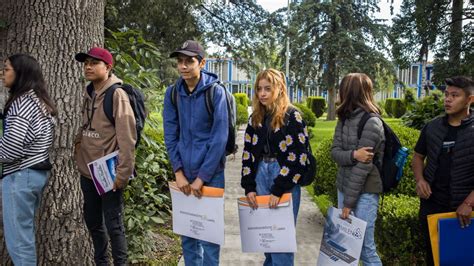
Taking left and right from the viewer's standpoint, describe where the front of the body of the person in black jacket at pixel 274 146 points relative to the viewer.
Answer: facing the viewer and to the left of the viewer

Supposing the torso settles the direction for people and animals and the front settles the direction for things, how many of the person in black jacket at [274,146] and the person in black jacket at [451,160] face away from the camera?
0

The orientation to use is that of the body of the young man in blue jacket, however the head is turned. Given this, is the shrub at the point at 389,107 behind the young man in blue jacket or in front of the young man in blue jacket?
behind

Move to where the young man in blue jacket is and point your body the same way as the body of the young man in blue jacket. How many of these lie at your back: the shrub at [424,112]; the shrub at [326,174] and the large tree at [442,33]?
3

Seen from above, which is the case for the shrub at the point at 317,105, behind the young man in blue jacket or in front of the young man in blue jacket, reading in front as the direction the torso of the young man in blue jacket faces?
behind

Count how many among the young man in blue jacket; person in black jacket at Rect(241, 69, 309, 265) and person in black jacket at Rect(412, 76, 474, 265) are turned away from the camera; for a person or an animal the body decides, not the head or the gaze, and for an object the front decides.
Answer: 0

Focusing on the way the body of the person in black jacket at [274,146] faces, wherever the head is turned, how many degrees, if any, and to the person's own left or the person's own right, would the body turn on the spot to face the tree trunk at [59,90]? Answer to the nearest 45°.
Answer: approximately 45° to the person's own right

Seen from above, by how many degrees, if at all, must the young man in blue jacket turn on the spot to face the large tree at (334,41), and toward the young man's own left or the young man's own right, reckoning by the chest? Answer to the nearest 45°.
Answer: approximately 135° to the young man's own right

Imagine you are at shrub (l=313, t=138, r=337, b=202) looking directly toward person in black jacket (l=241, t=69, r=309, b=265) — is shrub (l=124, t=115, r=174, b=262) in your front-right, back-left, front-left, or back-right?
front-right

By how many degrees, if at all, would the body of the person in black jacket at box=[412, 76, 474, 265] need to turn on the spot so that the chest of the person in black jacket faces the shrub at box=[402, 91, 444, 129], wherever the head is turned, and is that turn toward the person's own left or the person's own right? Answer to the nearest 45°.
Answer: approximately 135° to the person's own right

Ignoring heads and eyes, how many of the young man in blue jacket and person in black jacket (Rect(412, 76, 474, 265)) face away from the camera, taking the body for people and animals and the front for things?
0

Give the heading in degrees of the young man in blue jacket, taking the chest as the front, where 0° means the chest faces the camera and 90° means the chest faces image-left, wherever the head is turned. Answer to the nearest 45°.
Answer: approximately 45°

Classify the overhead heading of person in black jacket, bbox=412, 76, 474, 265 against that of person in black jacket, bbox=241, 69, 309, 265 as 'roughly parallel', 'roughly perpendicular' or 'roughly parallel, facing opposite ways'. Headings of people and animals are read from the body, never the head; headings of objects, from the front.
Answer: roughly parallel

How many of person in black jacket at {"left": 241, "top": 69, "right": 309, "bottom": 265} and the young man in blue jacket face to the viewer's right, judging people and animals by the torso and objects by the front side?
0
